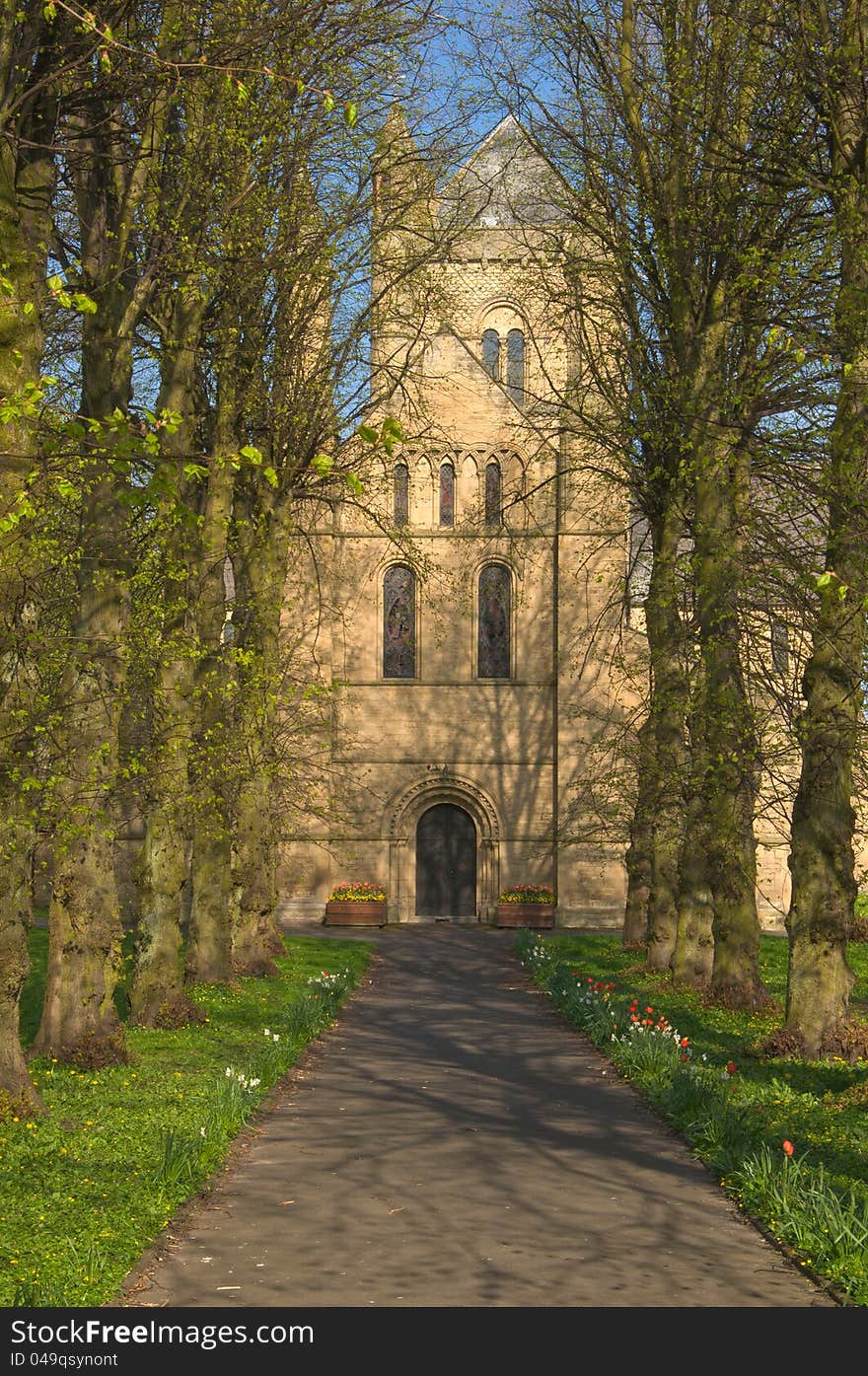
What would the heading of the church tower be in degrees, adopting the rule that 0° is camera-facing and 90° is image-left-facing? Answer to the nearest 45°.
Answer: approximately 0°
